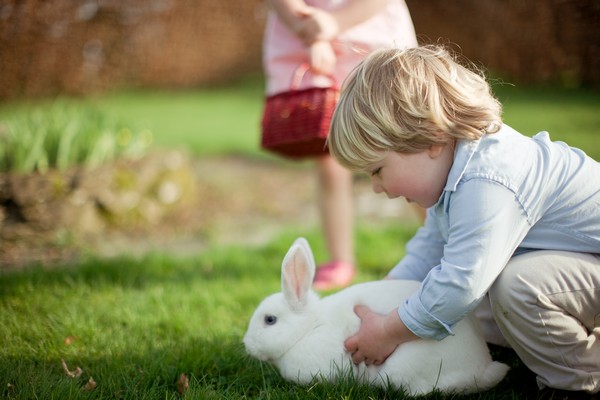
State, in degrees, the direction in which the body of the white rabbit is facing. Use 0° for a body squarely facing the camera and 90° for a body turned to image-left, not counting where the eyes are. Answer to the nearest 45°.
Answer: approximately 90°

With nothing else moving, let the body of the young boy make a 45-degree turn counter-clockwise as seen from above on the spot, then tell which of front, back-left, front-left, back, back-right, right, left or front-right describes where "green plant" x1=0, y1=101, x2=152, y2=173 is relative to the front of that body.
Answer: right

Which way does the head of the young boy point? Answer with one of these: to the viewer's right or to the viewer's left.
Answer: to the viewer's left

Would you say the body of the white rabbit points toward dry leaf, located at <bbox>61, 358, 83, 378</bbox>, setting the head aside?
yes

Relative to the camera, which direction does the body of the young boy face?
to the viewer's left

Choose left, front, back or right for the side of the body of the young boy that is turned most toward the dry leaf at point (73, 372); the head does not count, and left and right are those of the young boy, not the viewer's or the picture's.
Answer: front

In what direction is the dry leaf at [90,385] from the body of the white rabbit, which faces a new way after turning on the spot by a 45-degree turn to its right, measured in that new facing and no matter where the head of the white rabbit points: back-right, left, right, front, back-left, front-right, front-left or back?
front-left
